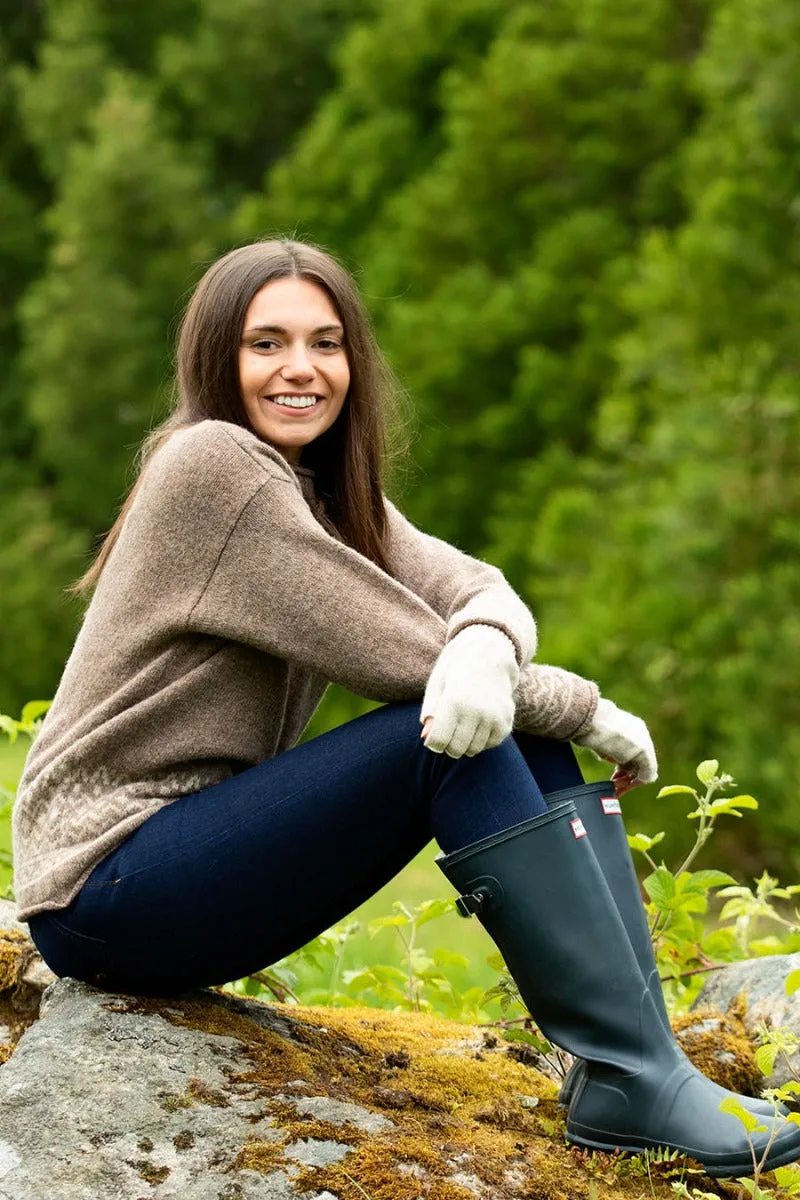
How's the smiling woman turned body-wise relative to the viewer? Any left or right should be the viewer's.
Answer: facing to the right of the viewer

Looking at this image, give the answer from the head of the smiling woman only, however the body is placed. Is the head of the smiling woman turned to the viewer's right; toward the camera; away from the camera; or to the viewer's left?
toward the camera
